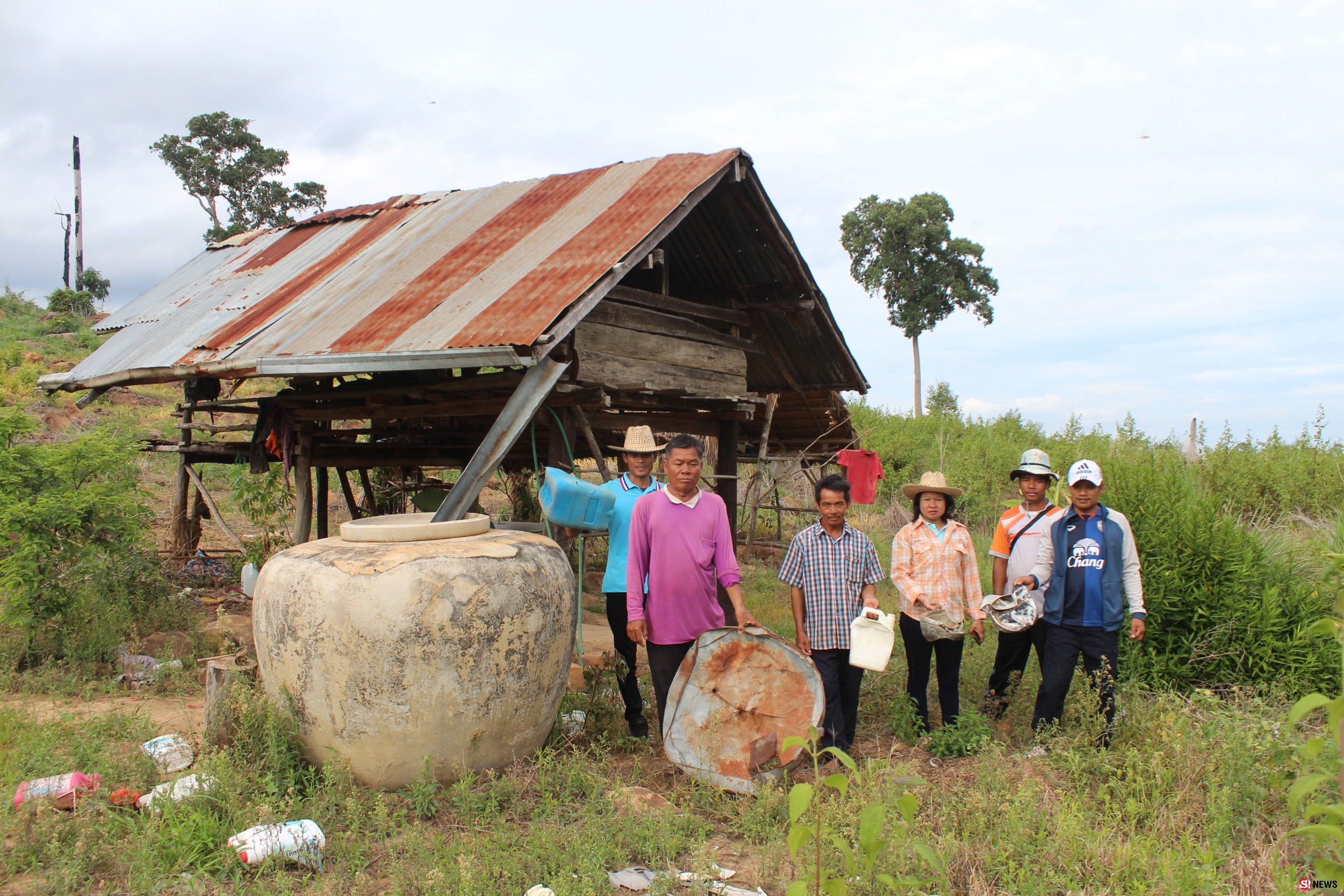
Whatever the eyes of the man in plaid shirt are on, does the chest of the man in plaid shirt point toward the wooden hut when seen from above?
no

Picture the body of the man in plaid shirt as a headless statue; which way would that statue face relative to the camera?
toward the camera

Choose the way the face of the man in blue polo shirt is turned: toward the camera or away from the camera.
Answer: toward the camera

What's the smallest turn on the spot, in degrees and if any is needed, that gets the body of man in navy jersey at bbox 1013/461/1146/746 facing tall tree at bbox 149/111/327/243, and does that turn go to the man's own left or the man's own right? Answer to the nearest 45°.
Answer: approximately 135° to the man's own right

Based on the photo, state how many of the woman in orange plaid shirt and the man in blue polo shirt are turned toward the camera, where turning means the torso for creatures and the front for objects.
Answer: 2

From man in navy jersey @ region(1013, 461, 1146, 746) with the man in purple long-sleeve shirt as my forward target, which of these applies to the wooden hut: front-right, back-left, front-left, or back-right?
front-right

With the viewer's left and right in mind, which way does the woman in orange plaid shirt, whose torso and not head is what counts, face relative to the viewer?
facing the viewer

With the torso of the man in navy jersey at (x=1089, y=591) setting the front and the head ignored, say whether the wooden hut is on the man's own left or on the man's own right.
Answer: on the man's own right

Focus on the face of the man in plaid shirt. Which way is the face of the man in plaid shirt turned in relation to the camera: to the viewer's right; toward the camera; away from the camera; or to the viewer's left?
toward the camera

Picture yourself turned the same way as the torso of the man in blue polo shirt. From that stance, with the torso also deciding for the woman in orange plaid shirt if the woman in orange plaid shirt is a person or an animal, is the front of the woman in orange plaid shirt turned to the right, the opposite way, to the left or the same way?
the same way

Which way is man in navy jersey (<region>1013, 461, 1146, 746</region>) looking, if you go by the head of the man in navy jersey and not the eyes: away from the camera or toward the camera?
toward the camera

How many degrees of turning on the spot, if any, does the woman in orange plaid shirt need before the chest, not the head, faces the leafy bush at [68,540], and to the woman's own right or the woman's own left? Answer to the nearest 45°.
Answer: approximately 90° to the woman's own right

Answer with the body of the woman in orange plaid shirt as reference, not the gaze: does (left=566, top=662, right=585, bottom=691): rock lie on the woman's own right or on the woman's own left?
on the woman's own right

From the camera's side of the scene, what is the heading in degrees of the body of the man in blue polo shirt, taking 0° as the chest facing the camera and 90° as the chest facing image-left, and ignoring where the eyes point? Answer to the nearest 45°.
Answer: approximately 0°
